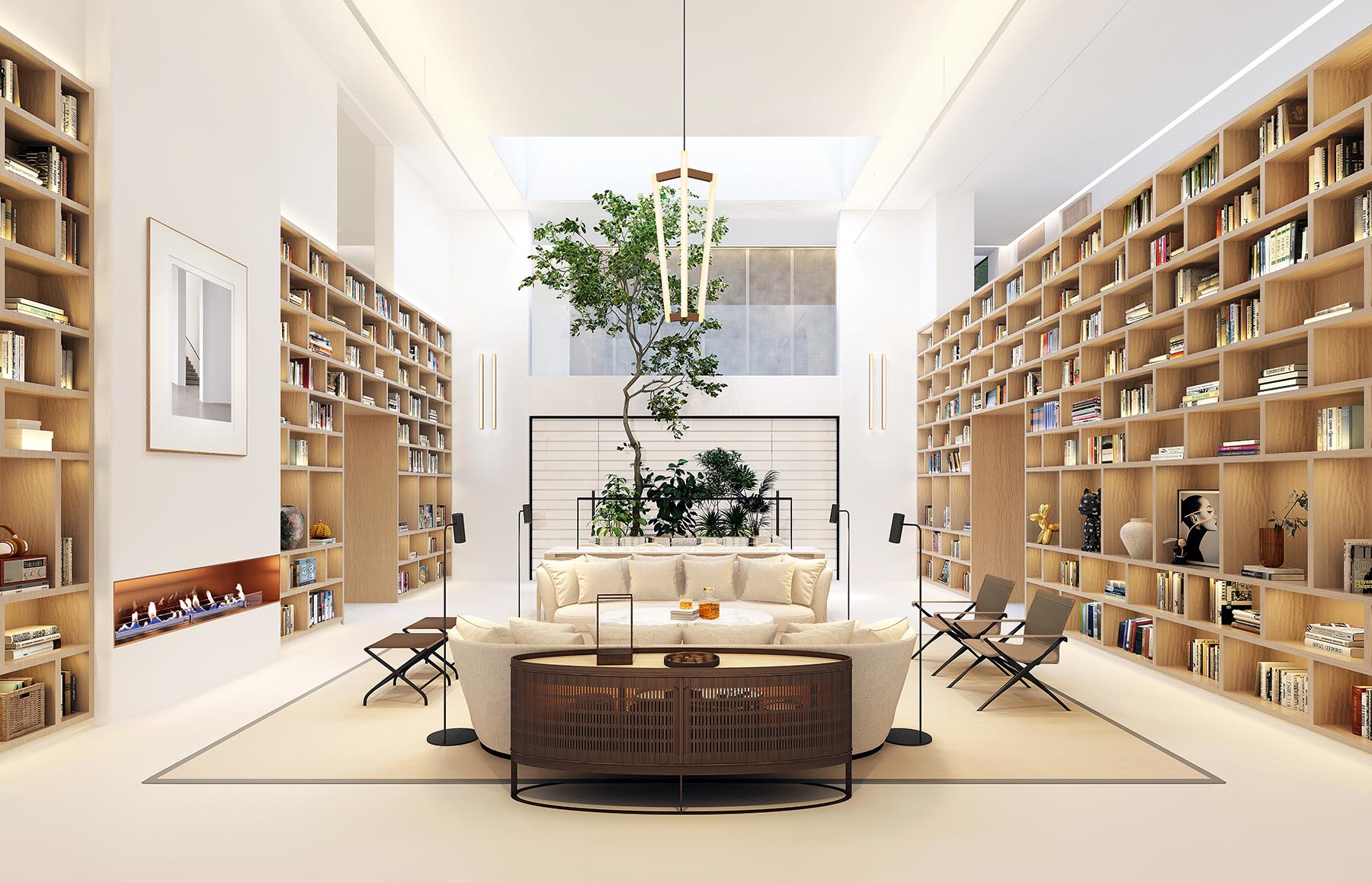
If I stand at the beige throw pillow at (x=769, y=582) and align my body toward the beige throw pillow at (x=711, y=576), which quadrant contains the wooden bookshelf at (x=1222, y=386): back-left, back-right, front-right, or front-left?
back-left

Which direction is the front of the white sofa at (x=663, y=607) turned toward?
toward the camera

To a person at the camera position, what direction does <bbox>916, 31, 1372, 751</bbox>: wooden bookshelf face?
facing the viewer and to the left of the viewer

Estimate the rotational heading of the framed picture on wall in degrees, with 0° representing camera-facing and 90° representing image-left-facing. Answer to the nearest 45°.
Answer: approximately 315°

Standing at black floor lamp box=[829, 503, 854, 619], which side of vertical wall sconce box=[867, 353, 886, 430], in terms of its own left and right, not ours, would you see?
front

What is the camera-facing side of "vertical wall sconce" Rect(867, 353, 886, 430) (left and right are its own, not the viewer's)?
front

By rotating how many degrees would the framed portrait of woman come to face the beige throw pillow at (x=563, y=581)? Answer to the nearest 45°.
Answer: approximately 45° to its right

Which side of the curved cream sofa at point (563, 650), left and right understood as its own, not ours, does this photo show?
back

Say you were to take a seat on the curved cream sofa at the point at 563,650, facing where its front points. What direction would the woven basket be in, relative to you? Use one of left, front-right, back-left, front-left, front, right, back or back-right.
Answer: left

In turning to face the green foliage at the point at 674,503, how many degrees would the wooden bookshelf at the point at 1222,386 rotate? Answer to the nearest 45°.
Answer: approximately 90° to its right

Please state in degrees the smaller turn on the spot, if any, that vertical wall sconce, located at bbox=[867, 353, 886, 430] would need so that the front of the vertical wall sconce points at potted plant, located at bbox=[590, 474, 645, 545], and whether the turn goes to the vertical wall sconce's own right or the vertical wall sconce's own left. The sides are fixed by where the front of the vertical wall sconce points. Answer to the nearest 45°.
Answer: approximately 45° to the vertical wall sconce's own right

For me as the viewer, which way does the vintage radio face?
facing the viewer and to the right of the viewer
